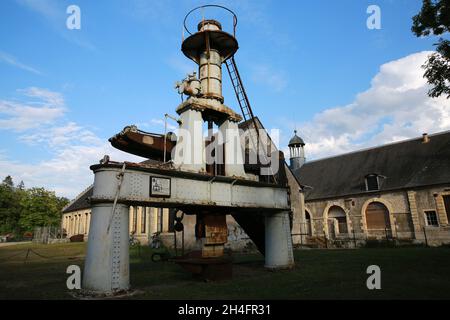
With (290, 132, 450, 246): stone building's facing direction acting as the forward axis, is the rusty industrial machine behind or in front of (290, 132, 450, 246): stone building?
in front

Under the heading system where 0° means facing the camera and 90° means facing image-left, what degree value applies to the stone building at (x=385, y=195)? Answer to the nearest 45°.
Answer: approximately 45°

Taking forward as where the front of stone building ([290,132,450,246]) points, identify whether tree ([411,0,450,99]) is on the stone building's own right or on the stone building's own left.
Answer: on the stone building's own left
